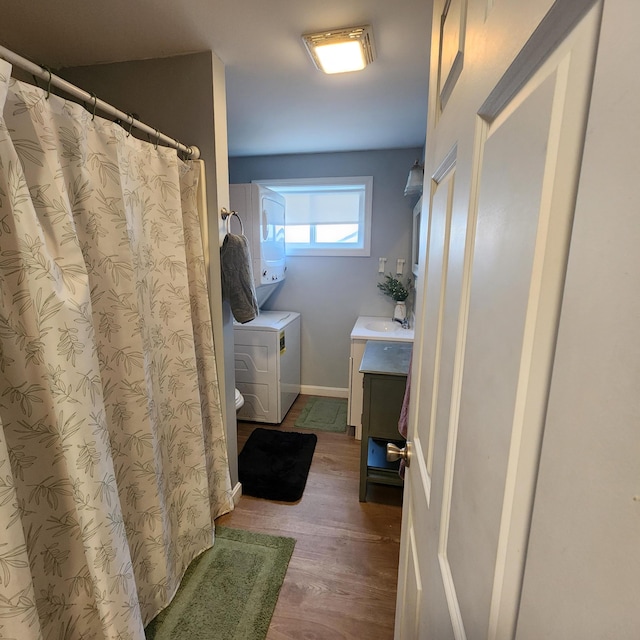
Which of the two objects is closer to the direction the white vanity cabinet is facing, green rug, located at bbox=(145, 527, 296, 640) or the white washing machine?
the white washing machine

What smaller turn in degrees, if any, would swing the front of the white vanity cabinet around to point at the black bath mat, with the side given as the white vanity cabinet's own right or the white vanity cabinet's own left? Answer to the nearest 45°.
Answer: approximately 45° to the white vanity cabinet's own left

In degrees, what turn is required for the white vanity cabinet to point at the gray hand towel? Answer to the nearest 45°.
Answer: approximately 45° to its left

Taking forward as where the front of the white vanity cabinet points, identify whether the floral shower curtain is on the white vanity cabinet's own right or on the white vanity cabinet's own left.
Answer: on the white vanity cabinet's own left

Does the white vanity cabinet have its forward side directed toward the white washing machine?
yes

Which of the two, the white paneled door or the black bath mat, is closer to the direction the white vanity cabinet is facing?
the black bath mat

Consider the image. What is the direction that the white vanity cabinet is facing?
to the viewer's left

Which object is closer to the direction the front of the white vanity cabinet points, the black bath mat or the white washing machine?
the white washing machine

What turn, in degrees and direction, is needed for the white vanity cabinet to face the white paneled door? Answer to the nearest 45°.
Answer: approximately 90° to its left
